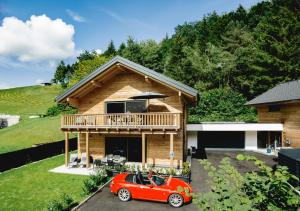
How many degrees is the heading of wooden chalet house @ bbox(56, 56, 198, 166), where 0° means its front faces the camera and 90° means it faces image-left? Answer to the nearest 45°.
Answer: approximately 0°

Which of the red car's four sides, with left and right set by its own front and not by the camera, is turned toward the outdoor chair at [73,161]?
back

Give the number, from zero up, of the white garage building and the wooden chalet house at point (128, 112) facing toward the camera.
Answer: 2

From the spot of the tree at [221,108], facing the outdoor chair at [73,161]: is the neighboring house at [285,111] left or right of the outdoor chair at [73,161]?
left

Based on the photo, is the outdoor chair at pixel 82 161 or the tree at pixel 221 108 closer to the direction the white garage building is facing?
the outdoor chair

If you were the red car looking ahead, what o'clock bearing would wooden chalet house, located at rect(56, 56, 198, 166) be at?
The wooden chalet house is roughly at 7 o'clock from the red car.

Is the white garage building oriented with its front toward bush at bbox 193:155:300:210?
yes

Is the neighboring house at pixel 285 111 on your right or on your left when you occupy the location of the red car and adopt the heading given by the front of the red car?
on your left

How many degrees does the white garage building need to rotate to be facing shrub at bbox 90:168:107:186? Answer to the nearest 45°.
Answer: approximately 45° to its right

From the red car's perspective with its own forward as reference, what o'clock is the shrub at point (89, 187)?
The shrub is roughly at 5 o'clock from the red car.

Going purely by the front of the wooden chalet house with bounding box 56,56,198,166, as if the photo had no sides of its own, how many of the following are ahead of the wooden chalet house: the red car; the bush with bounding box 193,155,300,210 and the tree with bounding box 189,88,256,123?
2

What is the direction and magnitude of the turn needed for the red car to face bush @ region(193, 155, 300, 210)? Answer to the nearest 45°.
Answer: approximately 45° to its right

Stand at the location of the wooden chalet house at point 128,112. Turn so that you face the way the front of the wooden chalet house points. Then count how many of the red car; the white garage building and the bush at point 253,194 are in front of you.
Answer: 2

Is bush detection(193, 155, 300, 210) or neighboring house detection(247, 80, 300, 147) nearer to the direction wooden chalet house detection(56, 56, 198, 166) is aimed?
the bush

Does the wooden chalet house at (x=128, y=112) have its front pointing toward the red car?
yes
